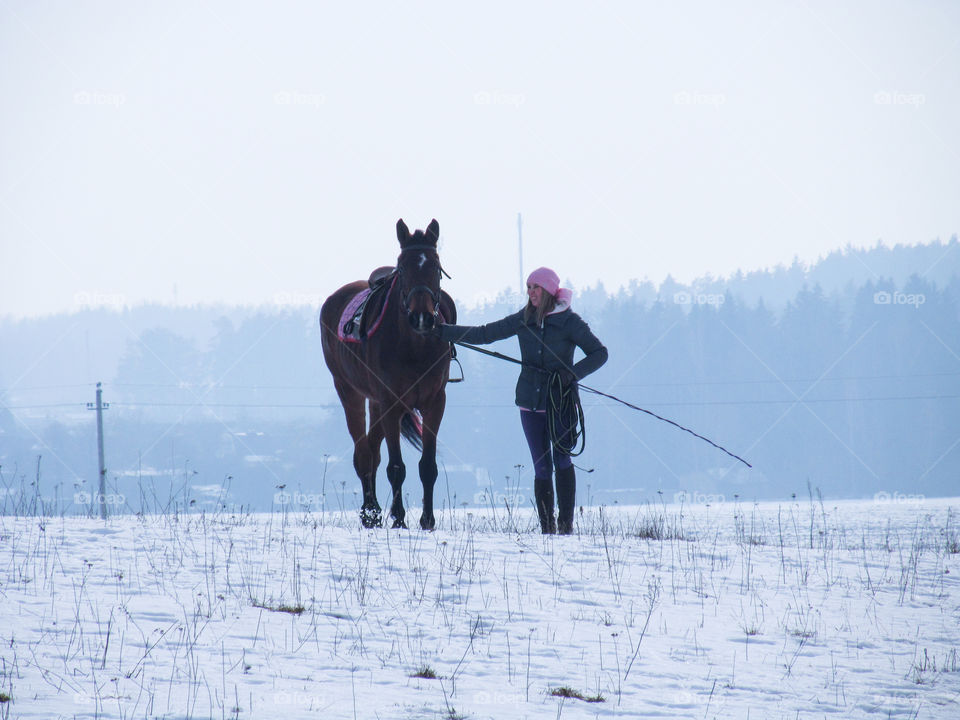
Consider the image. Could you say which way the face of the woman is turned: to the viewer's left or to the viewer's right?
to the viewer's left

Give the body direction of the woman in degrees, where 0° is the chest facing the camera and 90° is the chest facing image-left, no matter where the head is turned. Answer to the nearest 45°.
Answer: approximately 0°

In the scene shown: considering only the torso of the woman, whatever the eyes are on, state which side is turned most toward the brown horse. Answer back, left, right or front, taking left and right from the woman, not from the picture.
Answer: right
